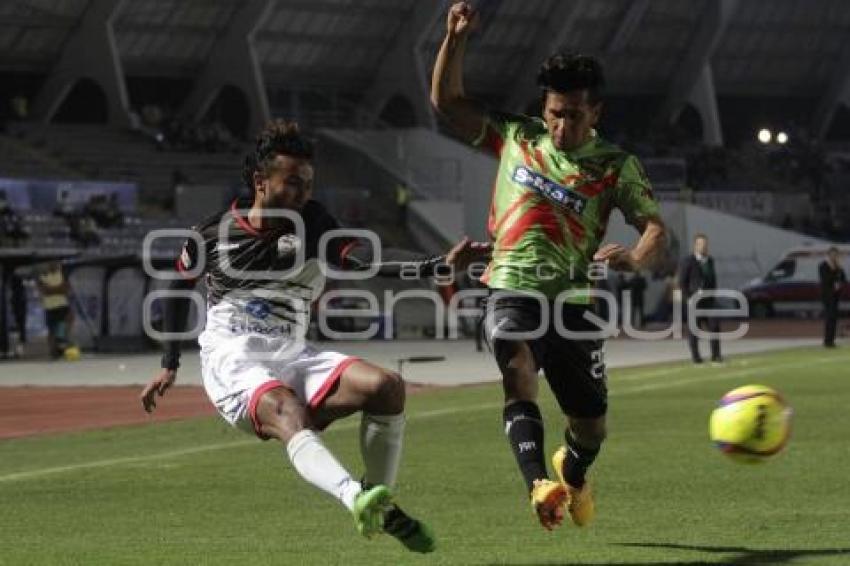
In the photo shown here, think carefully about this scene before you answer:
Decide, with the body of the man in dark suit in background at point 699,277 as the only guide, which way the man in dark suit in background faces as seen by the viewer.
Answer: toward the camera

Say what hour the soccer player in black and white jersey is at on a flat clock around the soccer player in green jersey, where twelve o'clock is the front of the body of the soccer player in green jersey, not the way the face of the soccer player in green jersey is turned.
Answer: The soccer player in black and white jersey is roughly at 2 o'clock from the soccer player in green jersey.

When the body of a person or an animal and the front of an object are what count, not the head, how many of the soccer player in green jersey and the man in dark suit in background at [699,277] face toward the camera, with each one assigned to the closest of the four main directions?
2

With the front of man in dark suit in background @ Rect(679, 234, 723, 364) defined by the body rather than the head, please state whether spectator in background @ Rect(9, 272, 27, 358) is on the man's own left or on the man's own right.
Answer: on the man's own right

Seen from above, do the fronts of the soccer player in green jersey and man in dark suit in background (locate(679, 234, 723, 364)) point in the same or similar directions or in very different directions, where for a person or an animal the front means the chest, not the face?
same or similar directions

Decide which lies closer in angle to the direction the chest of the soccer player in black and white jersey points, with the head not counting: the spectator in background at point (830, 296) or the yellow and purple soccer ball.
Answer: the yellow and purple soccer ball

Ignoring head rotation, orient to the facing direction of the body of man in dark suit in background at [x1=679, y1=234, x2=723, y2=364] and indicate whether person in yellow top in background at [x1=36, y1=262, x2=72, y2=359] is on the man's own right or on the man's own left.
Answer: on the man's own right

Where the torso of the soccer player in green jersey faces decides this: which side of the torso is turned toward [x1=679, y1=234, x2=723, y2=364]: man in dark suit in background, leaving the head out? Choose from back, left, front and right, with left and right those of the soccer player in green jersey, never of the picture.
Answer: back

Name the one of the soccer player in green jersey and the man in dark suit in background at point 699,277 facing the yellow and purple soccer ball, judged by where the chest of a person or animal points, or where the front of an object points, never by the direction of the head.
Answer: the man in dark suit in background

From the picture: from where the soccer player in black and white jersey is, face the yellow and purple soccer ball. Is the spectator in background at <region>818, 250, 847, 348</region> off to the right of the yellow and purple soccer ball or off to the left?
left

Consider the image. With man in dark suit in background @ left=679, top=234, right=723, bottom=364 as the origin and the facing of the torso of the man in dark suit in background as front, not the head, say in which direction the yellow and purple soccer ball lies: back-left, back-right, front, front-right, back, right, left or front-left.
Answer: front

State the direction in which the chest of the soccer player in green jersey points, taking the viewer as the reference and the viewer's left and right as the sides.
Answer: facing the viewer

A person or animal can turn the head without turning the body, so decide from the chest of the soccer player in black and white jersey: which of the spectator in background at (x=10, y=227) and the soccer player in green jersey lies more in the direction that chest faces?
the soccer player in green jersey
